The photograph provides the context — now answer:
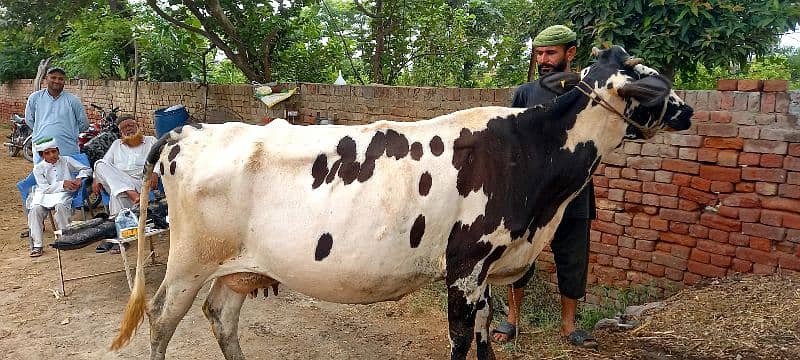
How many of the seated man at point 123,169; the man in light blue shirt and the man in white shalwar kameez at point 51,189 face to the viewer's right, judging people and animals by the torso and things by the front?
0

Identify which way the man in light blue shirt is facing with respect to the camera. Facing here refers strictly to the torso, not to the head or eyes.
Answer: toward the camera

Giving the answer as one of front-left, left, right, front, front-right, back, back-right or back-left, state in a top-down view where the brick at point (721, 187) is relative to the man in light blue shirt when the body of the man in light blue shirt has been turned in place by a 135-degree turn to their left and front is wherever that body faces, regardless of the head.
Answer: right

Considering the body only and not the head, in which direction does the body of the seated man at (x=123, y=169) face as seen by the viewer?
toward the camera

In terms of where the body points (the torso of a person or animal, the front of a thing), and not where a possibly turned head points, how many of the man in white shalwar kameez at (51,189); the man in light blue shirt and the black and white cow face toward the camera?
2

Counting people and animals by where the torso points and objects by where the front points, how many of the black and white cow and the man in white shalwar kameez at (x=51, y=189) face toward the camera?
1

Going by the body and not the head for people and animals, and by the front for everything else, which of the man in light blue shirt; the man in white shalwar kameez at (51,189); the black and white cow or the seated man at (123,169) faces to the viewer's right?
the black and white cow

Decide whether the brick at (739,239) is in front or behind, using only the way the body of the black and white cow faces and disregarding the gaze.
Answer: in front

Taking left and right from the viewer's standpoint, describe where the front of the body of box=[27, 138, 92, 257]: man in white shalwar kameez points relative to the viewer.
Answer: facing the viewer

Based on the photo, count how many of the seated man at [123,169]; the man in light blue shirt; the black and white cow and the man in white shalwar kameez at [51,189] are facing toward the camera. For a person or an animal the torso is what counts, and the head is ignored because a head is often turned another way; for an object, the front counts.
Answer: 3

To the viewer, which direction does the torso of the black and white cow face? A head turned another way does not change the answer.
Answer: to the viewer's right

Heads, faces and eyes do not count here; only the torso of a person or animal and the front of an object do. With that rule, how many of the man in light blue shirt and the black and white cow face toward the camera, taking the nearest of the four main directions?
1
